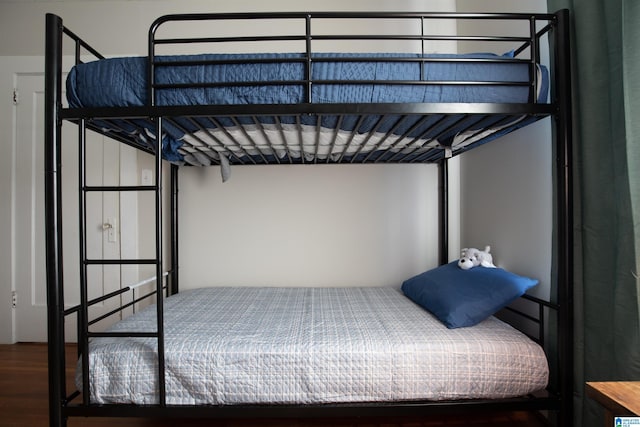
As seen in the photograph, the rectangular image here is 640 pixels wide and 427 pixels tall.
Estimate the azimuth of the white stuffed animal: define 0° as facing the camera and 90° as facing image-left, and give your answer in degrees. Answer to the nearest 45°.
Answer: approximately 45°

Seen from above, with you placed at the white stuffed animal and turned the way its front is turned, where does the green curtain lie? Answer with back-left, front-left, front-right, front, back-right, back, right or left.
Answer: left
